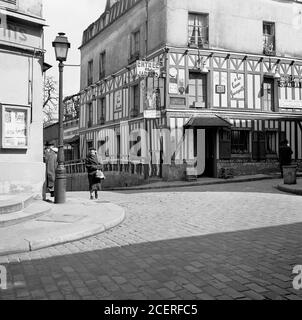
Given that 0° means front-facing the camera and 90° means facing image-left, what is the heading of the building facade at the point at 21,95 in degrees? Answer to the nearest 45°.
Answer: approximately 315°

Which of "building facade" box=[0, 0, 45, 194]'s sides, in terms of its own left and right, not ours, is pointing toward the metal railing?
left

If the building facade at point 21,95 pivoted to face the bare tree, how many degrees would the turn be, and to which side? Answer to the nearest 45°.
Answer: approximately 135° to its left

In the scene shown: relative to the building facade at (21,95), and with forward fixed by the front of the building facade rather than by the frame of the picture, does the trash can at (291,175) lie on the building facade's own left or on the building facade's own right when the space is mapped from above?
on the building facade's own left

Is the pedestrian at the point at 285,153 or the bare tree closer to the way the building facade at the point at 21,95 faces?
the pedestrian
